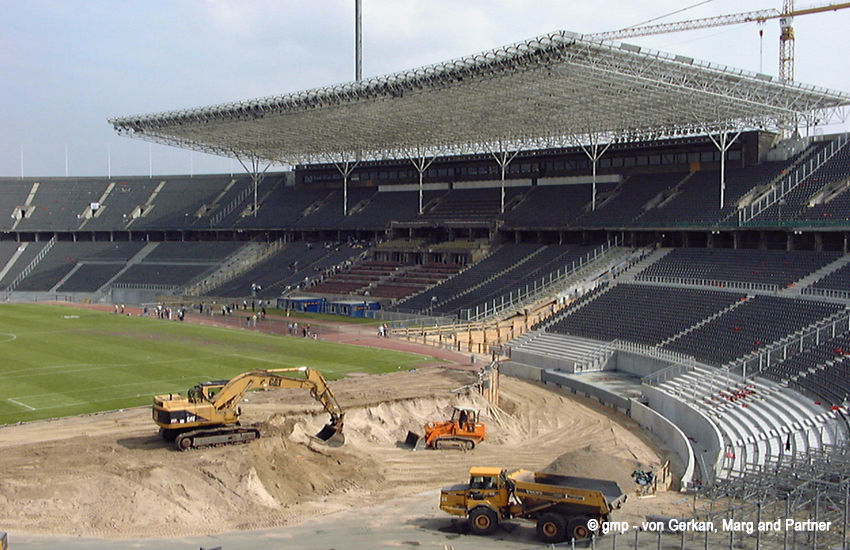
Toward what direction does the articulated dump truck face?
to the viewer's left

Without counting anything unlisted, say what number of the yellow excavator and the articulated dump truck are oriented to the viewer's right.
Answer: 1

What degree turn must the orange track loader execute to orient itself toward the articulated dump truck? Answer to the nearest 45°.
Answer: approximately 90° to its left

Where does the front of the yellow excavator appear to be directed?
to the viewer's right

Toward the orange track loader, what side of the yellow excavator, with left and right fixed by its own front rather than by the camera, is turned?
front

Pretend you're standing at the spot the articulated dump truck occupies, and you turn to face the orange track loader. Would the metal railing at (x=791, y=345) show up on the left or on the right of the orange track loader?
right

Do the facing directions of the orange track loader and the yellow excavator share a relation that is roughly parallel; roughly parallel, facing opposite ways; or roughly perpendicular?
roughly parallel, facing opposite ways

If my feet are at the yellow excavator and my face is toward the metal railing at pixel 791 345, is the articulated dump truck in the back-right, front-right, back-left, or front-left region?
front-right

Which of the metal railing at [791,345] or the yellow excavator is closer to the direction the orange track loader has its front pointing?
the yellow excavator

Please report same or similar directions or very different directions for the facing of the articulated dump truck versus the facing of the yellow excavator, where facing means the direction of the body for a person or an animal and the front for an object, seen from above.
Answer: very different directions

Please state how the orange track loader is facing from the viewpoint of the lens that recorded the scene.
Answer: facing to the left of the viewer

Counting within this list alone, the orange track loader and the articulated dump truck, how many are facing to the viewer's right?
0

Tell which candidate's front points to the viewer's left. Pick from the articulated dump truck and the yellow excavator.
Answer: the articulated dump truck
